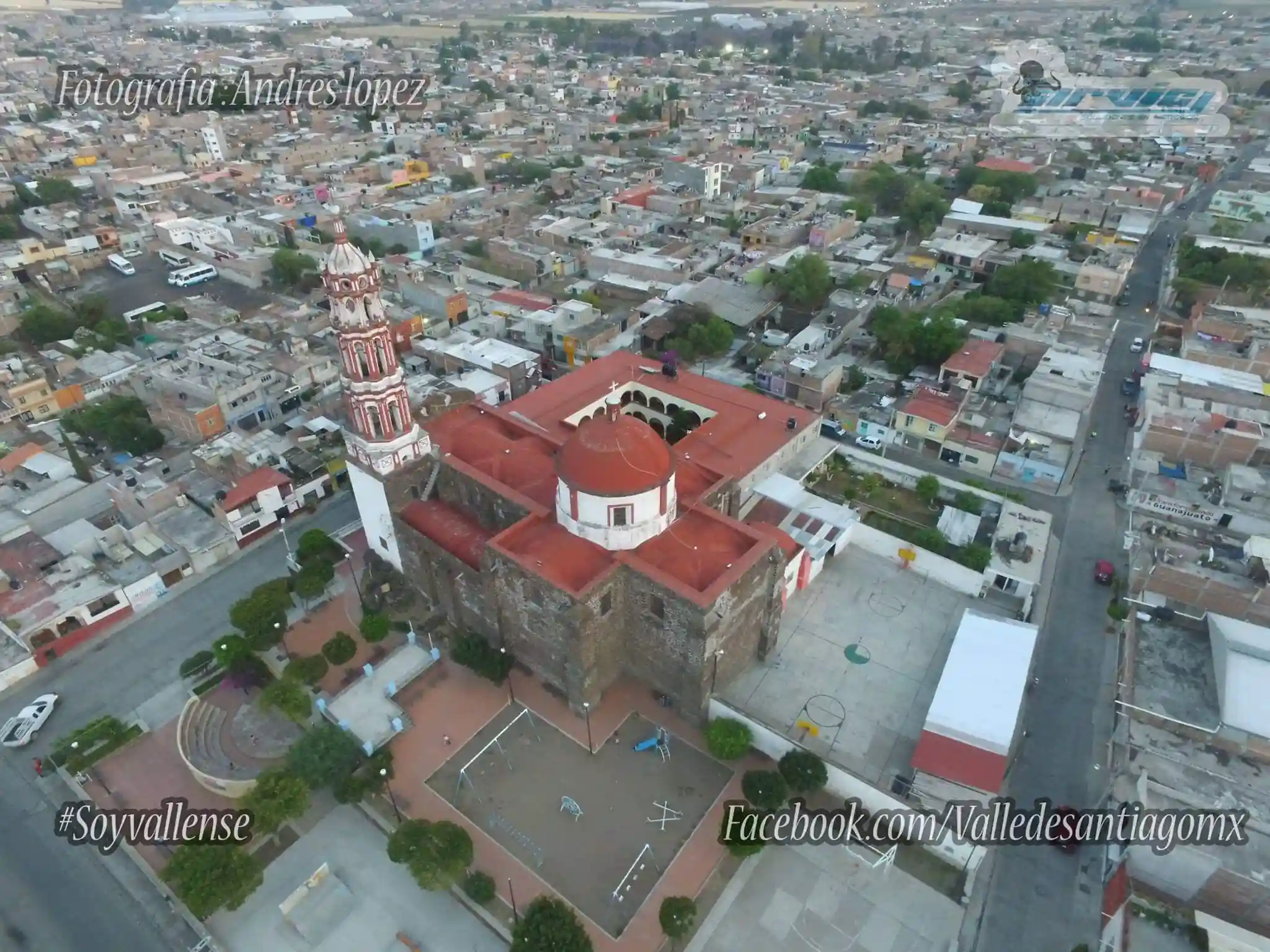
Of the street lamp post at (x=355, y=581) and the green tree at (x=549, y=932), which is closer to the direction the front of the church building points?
the street lamp post

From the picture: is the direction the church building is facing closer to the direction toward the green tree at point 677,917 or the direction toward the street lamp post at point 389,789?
the street lamp post

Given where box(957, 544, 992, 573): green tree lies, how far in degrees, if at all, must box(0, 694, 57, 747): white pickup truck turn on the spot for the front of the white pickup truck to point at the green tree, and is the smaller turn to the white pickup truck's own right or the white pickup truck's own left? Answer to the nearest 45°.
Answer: approximately 90° to the white pickup truck's own right

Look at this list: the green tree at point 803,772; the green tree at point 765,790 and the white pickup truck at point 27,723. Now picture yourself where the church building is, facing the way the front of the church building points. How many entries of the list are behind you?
2

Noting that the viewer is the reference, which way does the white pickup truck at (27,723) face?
facing away from the viewer and to the right of the viewer

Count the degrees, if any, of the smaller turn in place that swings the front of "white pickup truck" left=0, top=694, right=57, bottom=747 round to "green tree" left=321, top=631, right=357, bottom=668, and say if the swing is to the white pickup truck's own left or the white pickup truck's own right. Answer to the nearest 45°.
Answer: approximately 90° to the white pickup truck's own right

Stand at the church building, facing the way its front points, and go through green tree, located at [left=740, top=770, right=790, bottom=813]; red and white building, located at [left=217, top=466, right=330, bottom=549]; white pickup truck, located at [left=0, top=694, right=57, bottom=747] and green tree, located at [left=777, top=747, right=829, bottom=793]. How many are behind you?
2
